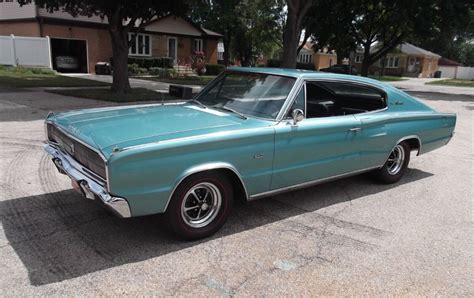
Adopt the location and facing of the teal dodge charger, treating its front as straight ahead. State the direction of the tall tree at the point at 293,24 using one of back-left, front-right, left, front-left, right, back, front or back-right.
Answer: back-right

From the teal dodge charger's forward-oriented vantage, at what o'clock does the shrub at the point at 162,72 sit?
The shrub is roughly at 4 o'clock from the teal dodge charger.

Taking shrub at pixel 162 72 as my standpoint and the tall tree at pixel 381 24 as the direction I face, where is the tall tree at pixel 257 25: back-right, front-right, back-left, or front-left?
front-left

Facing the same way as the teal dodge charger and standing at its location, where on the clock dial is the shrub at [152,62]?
The shrub is roughly at 4 o'clock from the teal dodge charger.

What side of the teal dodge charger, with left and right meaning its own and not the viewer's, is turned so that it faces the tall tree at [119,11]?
right

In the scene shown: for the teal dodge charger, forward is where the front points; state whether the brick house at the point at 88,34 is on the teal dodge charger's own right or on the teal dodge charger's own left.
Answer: on the teal dodge charger's own right

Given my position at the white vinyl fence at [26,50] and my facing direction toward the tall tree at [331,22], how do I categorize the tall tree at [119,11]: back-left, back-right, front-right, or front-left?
front-right

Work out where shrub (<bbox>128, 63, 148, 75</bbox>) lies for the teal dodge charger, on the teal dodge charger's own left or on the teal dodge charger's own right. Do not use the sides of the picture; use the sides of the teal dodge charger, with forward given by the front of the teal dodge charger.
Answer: on the teal dodge charger's own right

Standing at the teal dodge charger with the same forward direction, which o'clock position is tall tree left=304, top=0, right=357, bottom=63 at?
The tall tree is roughly at 5 o'clock from the teal dodge charger.

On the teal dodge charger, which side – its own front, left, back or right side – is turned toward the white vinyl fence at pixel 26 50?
right

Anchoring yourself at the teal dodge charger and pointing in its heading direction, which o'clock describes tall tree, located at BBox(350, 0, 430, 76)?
The tall tree is roughly at 5 o'clock from the teal dodge charger.

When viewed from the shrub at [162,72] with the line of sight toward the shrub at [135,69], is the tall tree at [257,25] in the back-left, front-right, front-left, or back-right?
back-right

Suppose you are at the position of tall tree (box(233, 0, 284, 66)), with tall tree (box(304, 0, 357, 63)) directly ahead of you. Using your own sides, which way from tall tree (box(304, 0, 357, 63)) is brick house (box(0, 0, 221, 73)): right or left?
right

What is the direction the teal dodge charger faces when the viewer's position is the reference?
facing the viewer and to the left of the viewer
